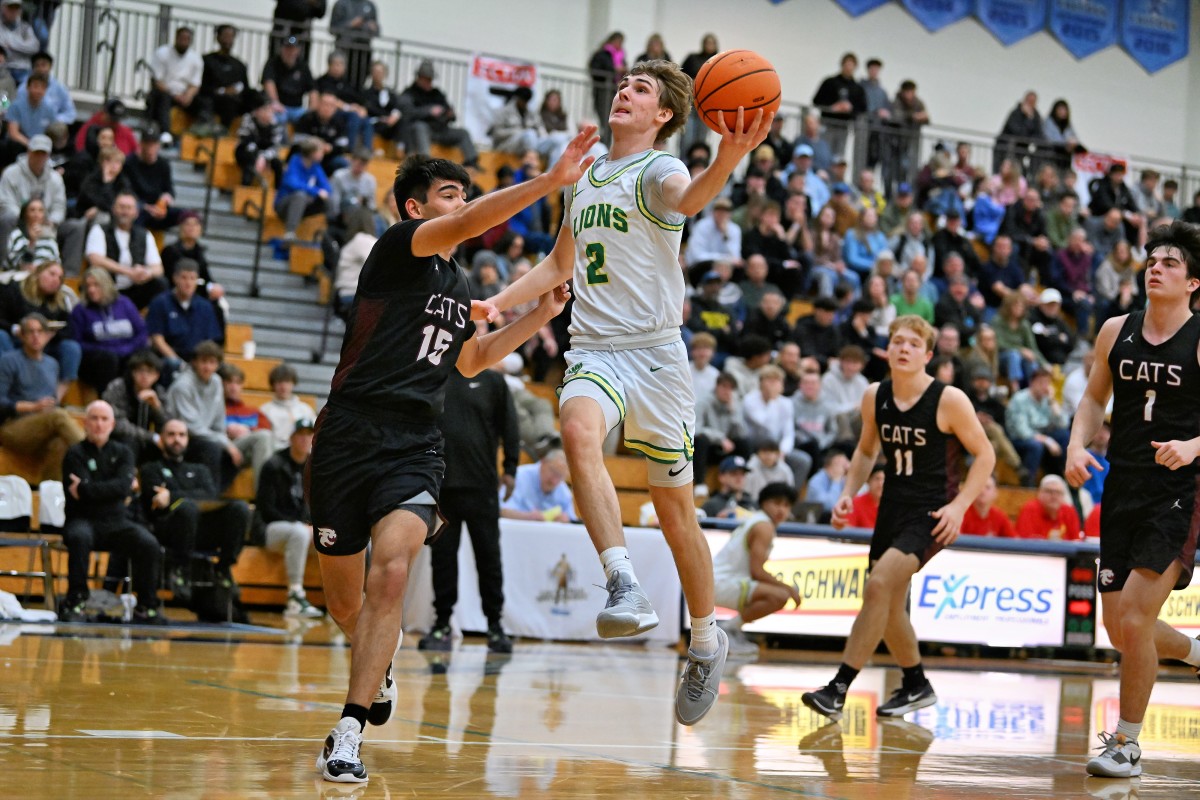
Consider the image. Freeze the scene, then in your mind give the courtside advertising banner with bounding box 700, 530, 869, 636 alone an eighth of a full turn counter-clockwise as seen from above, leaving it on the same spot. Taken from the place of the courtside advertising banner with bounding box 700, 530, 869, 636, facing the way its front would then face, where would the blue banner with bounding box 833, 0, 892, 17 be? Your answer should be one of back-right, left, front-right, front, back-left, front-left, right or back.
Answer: back-left

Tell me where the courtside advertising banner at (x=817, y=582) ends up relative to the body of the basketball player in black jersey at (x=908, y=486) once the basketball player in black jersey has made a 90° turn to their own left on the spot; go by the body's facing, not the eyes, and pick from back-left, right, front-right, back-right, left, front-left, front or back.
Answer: back-left

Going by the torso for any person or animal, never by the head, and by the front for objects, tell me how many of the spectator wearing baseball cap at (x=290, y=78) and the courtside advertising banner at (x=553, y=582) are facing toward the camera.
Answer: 2

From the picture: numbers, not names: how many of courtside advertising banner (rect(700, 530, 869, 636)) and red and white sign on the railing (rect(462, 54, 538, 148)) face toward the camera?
2

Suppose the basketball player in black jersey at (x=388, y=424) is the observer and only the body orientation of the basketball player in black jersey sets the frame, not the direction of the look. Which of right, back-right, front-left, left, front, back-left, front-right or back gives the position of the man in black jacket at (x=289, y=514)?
back-left

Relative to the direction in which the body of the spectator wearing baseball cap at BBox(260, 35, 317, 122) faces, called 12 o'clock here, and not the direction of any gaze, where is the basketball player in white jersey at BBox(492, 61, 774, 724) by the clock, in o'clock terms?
The basketball player in white jersey is roughly at 12 o'clock from the spectator wearing baseball cap.

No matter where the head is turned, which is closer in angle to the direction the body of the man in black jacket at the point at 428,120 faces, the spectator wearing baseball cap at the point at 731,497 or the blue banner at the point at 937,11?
the spectator wearing baseball cap

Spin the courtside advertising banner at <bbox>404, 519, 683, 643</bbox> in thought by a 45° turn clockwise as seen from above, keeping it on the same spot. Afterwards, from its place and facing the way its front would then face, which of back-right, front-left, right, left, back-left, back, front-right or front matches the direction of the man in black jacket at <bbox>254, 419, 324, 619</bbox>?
front-right

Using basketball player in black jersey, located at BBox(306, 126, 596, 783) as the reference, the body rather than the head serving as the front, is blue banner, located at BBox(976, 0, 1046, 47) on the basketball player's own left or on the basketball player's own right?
on the basketball player's own left

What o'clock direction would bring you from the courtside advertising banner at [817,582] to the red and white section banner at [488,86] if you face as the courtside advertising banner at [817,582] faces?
The red and white section banner is roughly at 5 o'clock from the courtside advertising banner.

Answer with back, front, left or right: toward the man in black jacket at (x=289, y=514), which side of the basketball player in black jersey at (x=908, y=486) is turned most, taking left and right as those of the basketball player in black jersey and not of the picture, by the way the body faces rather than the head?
right
